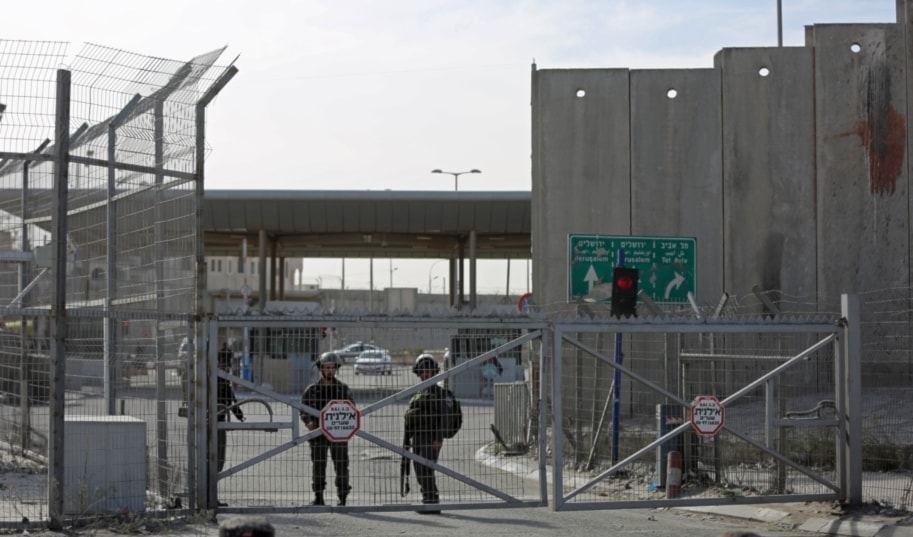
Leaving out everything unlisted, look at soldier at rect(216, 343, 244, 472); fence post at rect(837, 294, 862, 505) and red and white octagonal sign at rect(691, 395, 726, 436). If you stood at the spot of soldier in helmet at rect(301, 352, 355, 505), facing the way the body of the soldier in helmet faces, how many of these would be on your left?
2

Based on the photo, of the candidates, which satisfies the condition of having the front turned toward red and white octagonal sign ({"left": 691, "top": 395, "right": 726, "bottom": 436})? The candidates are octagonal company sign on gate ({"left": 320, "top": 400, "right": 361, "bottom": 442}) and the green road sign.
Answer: the green road sign

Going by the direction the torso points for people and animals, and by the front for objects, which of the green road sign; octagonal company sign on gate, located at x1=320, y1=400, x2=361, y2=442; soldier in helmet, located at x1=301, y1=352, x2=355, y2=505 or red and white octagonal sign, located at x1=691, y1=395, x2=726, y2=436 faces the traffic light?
the green road sign

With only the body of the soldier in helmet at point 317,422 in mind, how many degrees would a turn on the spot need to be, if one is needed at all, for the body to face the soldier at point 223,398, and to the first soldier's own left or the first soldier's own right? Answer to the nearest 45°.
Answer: approximately 135° to the first soldier's own right

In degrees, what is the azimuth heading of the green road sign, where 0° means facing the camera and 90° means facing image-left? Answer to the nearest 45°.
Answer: approximately 0°

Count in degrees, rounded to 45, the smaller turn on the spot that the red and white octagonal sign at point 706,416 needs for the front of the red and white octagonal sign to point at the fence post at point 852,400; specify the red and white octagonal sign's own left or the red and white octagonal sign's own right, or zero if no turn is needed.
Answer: approximately 135° to the red and white octagonal sign's own left

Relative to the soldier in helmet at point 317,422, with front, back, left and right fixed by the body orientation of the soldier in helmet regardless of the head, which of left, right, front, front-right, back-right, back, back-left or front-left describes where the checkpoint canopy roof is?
back

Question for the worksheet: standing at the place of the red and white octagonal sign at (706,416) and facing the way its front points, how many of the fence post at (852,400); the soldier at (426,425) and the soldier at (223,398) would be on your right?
2

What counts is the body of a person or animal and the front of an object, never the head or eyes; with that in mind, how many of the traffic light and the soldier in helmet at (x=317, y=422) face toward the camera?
2
